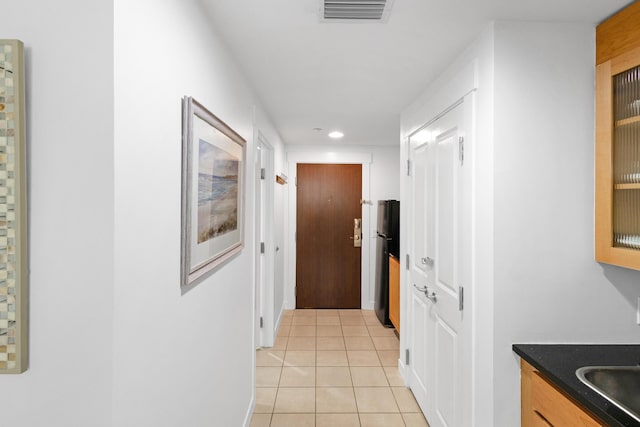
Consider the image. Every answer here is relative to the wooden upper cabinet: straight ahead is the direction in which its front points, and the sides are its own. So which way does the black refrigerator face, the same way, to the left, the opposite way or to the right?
the same way

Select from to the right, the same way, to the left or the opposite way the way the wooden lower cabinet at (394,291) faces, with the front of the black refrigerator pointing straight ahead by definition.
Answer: the same way

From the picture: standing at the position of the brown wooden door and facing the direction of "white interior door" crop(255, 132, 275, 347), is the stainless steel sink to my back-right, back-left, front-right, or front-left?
front-left

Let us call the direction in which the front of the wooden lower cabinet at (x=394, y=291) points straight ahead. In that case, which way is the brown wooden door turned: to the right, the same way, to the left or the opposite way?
to the left

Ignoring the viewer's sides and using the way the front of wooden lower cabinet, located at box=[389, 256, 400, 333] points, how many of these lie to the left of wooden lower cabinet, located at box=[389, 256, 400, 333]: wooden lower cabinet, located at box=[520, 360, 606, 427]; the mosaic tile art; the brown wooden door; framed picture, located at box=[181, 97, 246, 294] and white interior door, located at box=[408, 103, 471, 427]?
4

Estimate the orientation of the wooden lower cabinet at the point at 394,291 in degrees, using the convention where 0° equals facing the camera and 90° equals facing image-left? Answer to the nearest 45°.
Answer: approximately 90°

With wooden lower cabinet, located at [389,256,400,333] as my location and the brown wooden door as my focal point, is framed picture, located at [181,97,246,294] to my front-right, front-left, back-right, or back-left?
back-left

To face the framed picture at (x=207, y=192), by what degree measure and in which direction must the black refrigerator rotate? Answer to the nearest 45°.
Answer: approximately 90° to its left

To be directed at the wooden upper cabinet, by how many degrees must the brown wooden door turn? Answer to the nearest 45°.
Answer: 0° — it already faces it

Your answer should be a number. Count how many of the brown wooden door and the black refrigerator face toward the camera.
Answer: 1

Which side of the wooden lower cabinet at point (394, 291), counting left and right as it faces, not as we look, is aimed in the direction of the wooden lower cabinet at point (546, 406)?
left

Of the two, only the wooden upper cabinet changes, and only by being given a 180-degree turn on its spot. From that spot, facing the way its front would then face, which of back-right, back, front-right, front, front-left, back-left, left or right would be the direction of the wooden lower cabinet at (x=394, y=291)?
left

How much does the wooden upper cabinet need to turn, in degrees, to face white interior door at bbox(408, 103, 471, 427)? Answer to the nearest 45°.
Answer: approximately 90° to its right

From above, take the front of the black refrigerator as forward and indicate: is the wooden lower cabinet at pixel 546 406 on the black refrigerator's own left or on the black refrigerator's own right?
on the black refrigerator's own left

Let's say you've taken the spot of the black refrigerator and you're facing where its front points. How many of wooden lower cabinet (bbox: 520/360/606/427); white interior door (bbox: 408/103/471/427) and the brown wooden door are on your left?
2

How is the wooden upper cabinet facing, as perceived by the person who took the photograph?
facing the viewer and to the left of the viewer

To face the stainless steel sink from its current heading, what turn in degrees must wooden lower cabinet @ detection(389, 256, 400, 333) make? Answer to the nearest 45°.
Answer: approximately 90° to its left

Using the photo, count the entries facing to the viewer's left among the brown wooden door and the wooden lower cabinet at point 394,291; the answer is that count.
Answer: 1

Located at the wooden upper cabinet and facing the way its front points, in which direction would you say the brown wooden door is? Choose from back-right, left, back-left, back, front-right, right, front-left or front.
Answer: right

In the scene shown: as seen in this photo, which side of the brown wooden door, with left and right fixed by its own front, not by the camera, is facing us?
front
